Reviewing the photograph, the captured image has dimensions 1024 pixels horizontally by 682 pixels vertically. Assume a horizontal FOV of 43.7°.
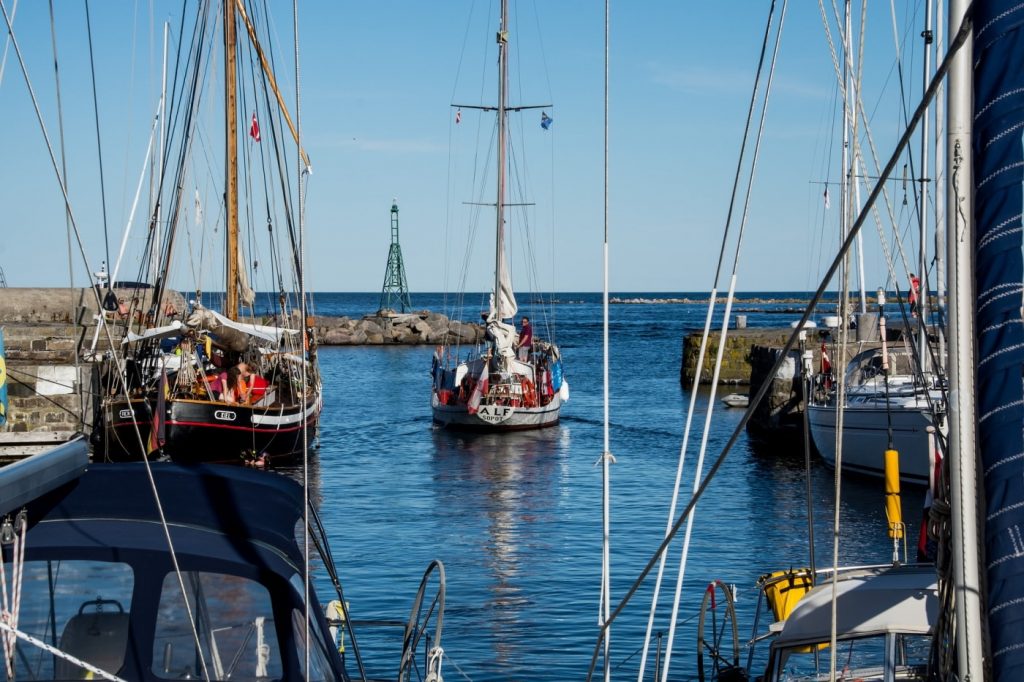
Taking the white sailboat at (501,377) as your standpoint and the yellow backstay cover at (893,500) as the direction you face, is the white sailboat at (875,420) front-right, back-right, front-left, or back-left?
front-left

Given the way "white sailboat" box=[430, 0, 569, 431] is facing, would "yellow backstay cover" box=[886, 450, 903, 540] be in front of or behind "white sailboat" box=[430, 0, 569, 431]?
behind

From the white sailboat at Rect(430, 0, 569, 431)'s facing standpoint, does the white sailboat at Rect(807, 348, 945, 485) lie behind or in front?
behind

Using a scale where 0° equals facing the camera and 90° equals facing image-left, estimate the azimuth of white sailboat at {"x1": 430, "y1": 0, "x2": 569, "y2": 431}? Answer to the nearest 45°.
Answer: approximately 180°
